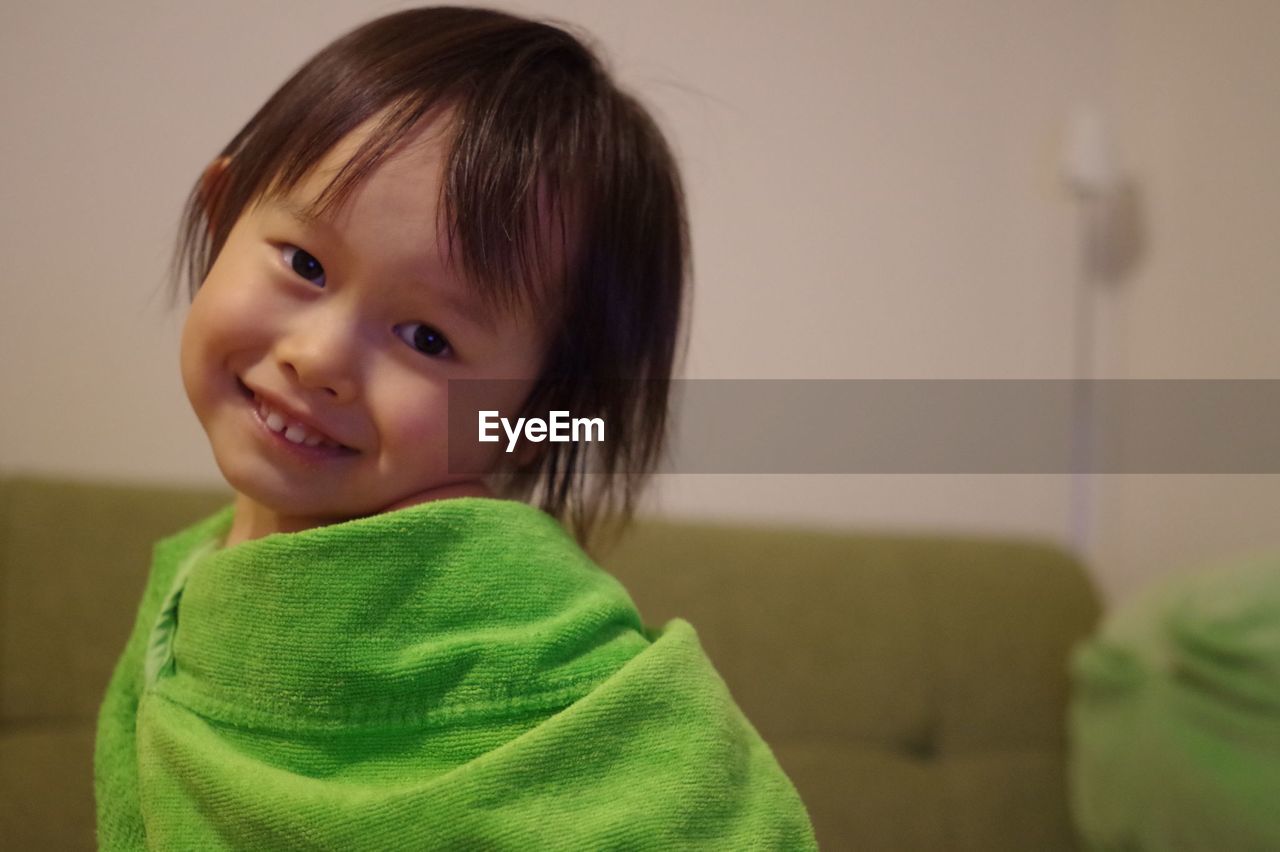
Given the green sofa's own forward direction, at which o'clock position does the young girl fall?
The young girl is roughly at 1 o'clock from the green sofa.

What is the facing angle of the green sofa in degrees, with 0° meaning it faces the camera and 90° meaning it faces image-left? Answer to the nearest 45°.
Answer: approximately 0°
